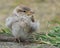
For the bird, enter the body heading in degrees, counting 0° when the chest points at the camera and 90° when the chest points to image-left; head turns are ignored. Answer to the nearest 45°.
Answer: approximately 315°
